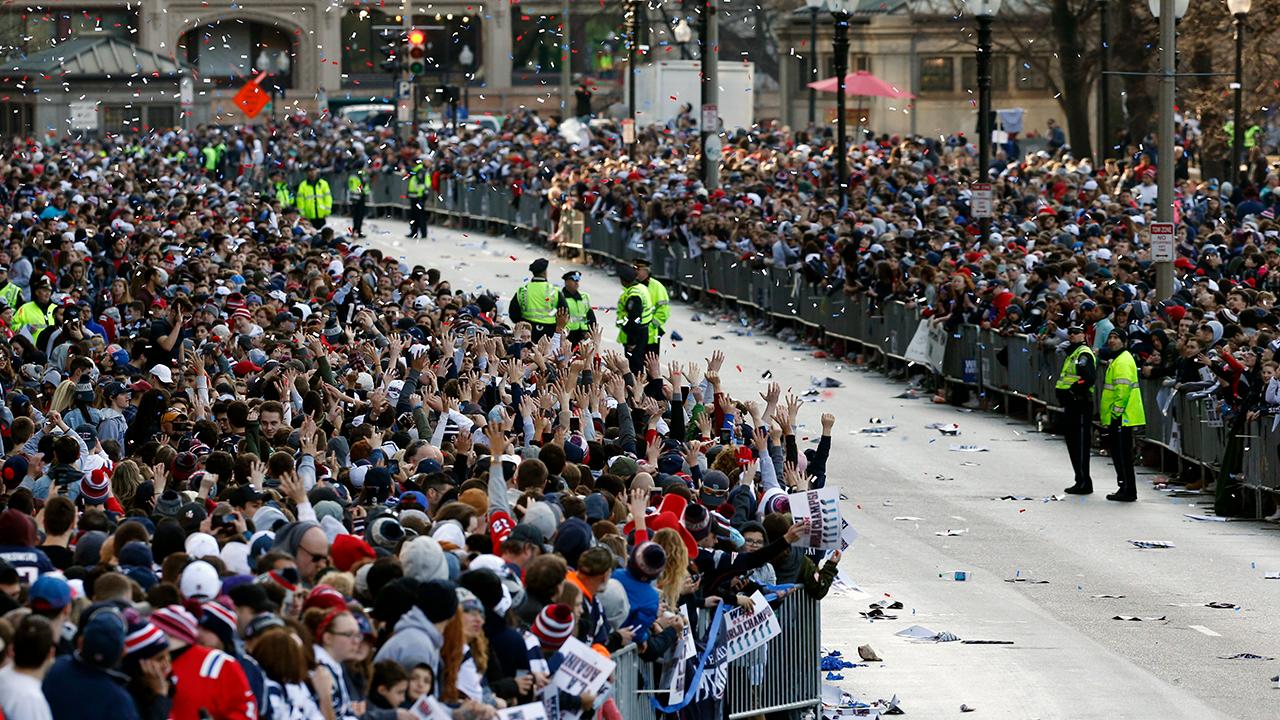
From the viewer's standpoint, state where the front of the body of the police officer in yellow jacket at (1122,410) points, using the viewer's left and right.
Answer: facing to the left of the viewer

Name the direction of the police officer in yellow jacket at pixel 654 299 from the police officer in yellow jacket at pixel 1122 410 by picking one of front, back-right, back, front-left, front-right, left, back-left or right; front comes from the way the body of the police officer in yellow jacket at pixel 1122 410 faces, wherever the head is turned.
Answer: front-right

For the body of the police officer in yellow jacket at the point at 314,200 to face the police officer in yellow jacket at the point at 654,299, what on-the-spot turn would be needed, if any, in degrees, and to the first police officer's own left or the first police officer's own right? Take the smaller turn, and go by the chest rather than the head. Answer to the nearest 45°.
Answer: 0° — they already face them

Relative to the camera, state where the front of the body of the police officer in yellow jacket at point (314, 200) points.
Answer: toward the camera

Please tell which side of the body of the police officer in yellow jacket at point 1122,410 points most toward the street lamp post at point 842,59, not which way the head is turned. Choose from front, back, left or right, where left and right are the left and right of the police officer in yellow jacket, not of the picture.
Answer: right

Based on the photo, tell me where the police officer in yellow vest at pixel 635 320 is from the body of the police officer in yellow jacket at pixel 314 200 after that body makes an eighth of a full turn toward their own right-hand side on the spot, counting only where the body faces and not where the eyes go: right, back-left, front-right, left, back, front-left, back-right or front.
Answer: front-left

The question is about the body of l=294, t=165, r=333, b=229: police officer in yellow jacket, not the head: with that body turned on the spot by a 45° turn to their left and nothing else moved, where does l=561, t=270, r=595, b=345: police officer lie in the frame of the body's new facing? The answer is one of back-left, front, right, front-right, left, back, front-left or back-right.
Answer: front-right

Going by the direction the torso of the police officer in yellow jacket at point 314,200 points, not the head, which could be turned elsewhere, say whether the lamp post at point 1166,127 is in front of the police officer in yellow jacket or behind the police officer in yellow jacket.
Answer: in front

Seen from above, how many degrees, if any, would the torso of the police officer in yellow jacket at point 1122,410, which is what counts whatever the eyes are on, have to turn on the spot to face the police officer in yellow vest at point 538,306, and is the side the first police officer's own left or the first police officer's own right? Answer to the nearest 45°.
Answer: approximately 45° to the first police officer's own right

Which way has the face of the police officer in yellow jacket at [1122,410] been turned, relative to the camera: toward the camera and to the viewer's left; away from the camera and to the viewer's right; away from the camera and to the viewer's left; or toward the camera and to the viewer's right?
toward the camera and to the viewer's left

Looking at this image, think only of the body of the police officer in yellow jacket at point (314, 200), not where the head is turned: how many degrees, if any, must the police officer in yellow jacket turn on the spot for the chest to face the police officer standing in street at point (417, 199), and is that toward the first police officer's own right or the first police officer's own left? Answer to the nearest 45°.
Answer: approximately 135° to the first police officer's own left

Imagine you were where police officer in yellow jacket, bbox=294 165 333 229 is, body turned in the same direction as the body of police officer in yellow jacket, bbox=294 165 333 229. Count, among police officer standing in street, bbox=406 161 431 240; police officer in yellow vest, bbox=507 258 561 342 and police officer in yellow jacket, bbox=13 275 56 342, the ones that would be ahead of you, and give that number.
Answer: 2
